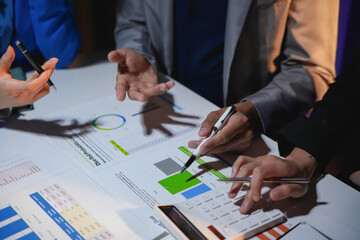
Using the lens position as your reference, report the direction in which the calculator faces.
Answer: facing away from the viewer and to the right of the viewer
